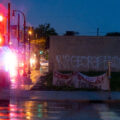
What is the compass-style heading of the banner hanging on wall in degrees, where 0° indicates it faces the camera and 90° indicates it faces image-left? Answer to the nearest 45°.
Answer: approximately 0°
